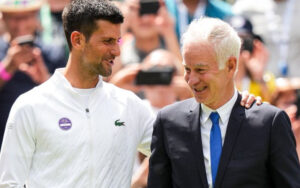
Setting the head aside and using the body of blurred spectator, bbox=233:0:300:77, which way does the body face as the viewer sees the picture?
toward the camera

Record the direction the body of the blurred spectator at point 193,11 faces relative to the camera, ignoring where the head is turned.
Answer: toward the camera

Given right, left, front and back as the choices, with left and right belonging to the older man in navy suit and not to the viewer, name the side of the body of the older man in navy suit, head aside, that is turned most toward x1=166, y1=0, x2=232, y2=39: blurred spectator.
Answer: back

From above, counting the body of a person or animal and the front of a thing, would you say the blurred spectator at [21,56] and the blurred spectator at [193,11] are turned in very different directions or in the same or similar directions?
same or similar directions

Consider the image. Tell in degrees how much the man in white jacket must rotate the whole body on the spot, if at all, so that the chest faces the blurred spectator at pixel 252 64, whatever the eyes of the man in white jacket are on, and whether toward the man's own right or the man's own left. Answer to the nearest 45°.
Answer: approximately 135° to the man's own left

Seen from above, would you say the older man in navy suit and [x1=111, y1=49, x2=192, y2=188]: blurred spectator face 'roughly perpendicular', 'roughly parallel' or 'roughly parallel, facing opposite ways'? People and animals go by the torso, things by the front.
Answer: roughly parallel

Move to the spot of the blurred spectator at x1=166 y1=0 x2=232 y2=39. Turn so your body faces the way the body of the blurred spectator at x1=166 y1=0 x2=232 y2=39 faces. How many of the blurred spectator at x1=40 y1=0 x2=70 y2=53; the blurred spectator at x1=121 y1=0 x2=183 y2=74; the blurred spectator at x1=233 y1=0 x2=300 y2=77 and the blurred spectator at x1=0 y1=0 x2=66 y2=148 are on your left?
1

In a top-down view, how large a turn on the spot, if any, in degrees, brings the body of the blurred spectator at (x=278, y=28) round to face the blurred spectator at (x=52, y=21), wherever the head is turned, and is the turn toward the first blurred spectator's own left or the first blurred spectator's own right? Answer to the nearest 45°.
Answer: approximately 90° to the first blurred spectator's own right

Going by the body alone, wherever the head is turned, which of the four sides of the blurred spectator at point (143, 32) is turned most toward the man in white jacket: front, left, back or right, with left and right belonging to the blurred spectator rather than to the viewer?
front

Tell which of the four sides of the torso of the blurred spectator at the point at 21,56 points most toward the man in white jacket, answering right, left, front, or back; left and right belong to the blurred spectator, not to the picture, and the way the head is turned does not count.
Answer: front

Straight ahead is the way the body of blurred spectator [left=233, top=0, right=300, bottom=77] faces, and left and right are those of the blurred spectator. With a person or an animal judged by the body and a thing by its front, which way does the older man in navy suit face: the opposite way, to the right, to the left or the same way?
the same way

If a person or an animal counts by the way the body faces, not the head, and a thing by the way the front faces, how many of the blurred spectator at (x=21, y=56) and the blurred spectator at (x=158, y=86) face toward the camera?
2

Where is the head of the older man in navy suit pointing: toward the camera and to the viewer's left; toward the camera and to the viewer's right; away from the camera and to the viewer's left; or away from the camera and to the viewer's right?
toward the camera and to the viewer's left

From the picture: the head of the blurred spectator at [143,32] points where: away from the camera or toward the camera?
toward the camera

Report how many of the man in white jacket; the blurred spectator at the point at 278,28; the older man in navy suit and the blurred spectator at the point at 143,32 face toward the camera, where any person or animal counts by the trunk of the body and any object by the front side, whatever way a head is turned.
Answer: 4

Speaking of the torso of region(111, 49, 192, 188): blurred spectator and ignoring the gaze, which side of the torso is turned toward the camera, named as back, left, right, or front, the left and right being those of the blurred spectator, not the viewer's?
front
